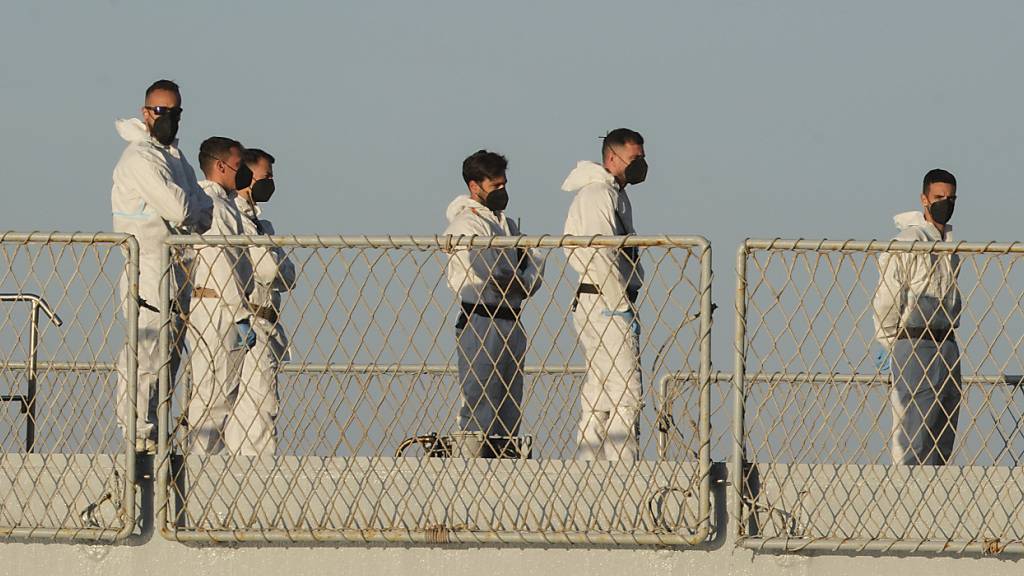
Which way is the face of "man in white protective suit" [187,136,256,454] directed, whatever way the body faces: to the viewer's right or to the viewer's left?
to the viewer's right

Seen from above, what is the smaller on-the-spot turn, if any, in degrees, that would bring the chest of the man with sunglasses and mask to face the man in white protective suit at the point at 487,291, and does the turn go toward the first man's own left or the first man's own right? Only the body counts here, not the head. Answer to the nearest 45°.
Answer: approximately 45° to the first man's own left

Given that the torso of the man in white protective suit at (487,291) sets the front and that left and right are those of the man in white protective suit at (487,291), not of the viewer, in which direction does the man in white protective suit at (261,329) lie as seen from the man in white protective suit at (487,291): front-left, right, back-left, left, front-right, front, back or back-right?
back-right

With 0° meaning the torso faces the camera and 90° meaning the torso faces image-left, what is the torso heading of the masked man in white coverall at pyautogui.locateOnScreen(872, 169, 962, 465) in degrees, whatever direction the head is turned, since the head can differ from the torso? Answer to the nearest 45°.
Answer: approximately 315°

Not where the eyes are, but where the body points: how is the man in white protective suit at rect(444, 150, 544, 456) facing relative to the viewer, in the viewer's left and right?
facing the viewer and to the right of the viewer

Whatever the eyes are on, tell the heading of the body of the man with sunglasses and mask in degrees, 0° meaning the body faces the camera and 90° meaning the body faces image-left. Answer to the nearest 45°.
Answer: approximately 315°

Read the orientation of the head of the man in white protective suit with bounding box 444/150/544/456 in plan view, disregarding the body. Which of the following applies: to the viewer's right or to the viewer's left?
to the viewer's right
